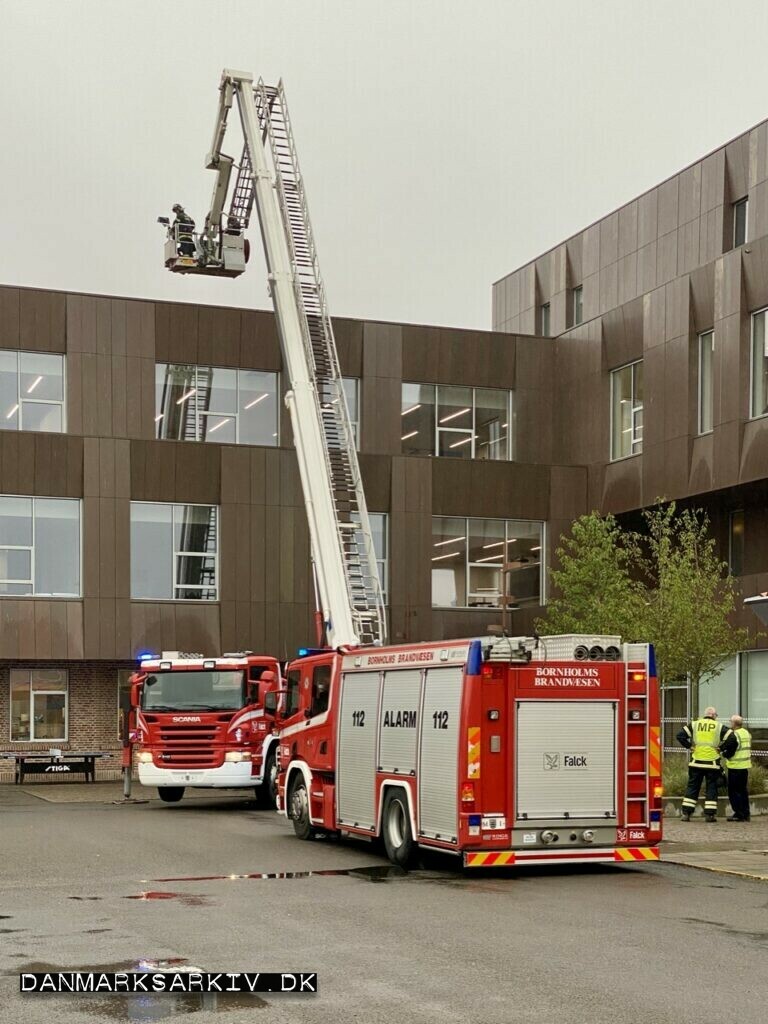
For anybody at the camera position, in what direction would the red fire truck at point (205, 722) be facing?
facing the viewer

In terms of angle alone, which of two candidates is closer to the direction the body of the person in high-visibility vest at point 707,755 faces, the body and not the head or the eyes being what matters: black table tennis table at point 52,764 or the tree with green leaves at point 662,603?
the tree with green leaves

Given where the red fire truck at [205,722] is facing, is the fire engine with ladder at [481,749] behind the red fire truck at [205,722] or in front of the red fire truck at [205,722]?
in front

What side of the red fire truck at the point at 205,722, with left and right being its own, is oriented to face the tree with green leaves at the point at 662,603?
left

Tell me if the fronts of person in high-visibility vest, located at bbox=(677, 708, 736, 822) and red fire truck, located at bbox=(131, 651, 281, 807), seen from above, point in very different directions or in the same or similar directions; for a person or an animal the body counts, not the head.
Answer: very different directions

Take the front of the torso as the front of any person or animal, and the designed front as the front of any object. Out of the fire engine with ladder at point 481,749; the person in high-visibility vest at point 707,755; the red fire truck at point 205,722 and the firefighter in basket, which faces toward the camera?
the red fire truck

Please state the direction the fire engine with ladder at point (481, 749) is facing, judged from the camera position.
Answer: facing away from the viewer and to the left of the viewer

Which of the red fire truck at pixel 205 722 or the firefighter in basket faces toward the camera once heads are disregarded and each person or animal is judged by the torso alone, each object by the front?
the red fire truck

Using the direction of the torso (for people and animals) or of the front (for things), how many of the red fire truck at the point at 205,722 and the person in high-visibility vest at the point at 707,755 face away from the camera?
1

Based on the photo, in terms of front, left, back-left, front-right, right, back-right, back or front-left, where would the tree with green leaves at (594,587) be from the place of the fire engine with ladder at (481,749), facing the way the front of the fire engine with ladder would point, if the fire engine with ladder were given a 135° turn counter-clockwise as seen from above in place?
back

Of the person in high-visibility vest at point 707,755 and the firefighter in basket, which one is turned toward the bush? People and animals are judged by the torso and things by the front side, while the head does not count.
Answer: the person in high-visibility vest

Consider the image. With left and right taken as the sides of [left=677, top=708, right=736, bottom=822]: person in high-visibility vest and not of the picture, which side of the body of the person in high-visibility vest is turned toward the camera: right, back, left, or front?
back
